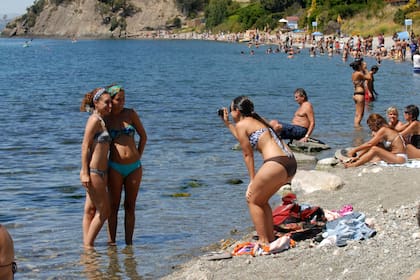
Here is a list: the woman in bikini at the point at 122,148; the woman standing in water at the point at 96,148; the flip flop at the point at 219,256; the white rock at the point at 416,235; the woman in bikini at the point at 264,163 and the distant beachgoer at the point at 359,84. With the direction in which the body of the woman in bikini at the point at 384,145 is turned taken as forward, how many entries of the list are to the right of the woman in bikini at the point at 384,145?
1

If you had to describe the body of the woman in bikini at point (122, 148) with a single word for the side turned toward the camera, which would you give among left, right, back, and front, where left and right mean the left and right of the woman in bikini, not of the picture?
front

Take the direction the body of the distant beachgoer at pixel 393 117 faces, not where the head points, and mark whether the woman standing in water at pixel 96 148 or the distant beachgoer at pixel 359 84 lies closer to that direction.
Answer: the woman standing in water

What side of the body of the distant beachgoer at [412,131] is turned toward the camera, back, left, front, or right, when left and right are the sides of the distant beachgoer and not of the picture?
left

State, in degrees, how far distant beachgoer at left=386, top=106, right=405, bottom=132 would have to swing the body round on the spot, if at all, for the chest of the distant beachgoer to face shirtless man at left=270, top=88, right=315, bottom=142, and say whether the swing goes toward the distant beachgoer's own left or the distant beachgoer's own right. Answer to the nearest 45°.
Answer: approximately 90° to the distant beachgoer's own right

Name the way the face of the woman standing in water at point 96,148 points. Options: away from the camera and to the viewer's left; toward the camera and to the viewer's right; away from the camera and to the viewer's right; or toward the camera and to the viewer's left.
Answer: toward the camera and to the viewer's right

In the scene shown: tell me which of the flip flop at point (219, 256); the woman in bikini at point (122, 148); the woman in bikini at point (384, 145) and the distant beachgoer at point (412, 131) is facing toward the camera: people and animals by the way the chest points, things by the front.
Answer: the woman in bikini at point (122, 148)

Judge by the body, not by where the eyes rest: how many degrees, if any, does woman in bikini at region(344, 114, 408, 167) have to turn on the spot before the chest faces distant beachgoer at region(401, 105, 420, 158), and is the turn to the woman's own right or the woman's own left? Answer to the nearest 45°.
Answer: approximately 135° to the woman's own right

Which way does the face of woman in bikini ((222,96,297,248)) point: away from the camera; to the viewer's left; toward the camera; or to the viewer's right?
to the viewer's left

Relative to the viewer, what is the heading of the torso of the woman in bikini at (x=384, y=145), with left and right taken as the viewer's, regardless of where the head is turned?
facing to the left of the viewer

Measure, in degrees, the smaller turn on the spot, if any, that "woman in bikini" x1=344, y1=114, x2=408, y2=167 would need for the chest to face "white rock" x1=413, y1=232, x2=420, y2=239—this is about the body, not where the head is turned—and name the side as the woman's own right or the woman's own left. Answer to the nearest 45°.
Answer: approximately 90° to the woman's own left

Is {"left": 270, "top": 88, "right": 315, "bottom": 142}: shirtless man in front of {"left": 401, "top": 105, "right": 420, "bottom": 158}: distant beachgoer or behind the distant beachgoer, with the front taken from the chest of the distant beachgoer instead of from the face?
in front
